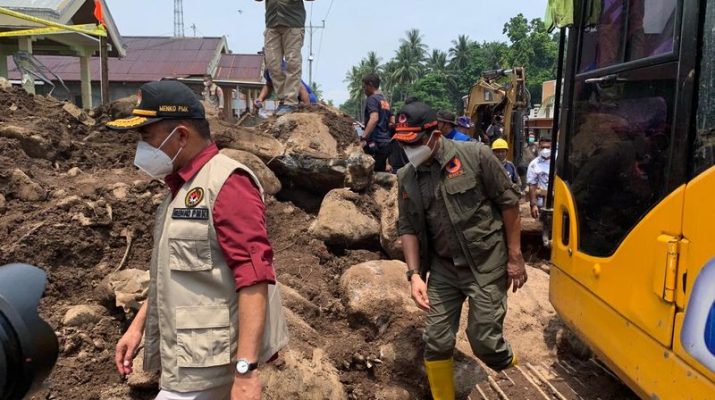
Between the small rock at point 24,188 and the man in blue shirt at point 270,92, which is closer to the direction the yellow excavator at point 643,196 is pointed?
the man in blue shirt

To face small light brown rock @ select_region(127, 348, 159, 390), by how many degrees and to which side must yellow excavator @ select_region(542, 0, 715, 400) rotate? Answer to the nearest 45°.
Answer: approximately 45° to its left

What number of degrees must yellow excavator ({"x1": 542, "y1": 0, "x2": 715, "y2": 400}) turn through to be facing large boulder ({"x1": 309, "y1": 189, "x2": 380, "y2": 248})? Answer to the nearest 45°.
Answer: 0° — it already faces it

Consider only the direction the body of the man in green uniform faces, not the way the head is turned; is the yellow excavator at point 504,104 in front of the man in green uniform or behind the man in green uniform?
behind

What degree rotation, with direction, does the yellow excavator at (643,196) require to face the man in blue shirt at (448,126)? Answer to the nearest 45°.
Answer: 0° — it already faces them

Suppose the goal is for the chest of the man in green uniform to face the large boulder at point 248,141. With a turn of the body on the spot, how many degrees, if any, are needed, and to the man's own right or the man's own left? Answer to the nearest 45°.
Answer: approximately 90° to the man's own right

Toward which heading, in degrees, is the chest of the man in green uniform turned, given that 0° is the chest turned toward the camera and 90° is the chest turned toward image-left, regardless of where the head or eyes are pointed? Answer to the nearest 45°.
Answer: approximately 45°

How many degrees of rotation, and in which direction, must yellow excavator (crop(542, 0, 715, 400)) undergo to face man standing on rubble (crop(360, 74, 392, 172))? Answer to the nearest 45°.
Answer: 0° — it already faces them

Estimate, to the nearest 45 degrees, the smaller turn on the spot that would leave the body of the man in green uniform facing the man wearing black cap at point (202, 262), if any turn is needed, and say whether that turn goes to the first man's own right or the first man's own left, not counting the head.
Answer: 0° — they already face them

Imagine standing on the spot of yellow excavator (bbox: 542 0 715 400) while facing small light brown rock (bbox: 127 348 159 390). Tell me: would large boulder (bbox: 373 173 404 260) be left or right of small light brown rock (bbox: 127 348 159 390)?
right

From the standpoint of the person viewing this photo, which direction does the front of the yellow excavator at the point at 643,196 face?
facing away from the viewer and to the left of the viewer

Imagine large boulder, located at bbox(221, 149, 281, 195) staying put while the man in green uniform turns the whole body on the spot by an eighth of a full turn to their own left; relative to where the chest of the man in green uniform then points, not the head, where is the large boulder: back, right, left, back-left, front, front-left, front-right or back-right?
back-right

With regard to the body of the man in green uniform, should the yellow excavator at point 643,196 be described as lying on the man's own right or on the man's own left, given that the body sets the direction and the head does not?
on the man's own left

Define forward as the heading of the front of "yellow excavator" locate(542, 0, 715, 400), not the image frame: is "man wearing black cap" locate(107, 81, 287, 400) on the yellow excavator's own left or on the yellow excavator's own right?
on the yellow excavator's own left
